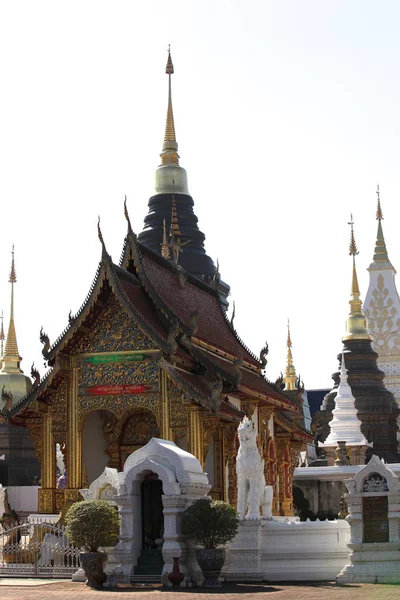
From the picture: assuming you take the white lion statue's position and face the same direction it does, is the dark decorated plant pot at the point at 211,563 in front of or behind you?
in front

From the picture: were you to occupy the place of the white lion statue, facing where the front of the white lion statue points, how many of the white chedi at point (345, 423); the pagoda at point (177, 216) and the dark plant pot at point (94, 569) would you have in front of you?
1

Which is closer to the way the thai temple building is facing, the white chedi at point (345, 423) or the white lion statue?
the white lion statue

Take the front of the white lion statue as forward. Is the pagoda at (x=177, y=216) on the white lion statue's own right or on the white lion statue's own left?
on the white lion statue's own right

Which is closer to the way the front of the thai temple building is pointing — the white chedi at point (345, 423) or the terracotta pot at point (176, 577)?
the terracotta pot

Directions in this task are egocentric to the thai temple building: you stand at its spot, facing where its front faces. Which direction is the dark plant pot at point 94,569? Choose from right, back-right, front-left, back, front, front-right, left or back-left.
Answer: front-left

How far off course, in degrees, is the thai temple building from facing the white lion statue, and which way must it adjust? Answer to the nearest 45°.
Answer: approximately 90° to its left

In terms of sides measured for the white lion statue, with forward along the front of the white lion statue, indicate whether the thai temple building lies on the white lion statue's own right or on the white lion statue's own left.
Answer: on the white lion statue's own right

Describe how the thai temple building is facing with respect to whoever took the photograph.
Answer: facing the viewer and to the left of the viewer

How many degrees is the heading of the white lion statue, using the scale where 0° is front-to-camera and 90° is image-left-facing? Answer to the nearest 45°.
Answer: approximately 45°
